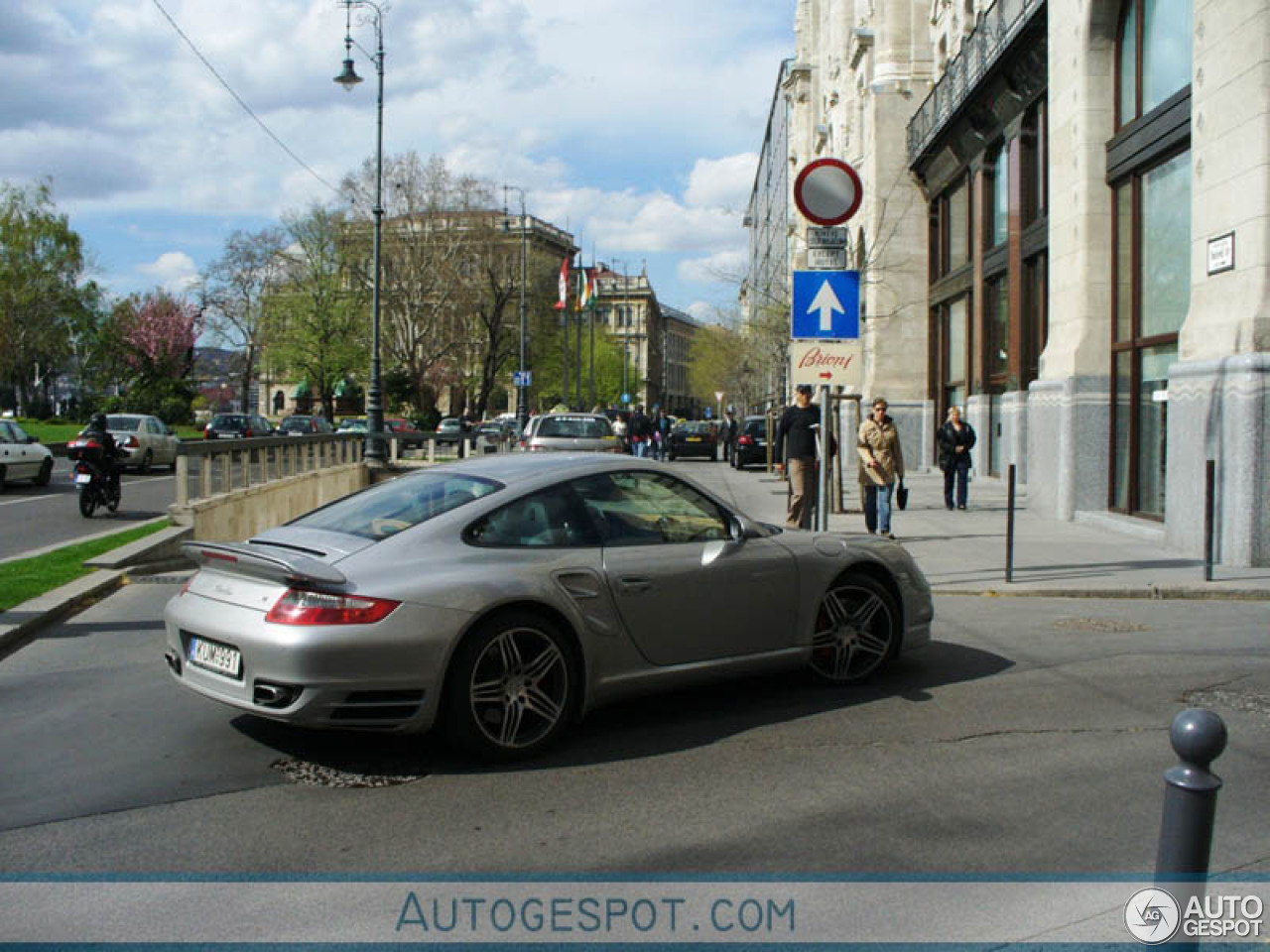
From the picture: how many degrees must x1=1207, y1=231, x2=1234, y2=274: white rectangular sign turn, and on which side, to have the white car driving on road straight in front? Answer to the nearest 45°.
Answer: approximately 45° to its right

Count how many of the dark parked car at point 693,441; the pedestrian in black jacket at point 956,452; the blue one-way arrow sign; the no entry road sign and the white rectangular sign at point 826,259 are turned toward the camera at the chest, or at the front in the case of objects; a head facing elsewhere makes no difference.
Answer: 4

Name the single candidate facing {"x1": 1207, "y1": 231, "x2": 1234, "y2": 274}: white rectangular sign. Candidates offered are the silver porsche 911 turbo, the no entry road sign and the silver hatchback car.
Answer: the silver porsche 911 turbo

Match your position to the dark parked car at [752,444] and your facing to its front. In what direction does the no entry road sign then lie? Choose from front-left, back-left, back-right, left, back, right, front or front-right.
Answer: back

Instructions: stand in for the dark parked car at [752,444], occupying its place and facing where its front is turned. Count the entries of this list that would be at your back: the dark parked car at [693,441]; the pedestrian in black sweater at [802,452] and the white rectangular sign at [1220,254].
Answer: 2

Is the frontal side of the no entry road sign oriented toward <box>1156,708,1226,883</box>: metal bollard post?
yes

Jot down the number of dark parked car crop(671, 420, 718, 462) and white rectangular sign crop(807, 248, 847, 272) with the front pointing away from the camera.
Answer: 1

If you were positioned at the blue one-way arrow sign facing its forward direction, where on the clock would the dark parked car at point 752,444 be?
The dark parked car is roughly at 6 o'clock from the blue one-way arrow sign.

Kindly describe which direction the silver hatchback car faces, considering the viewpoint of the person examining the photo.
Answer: facing away from the viewer
